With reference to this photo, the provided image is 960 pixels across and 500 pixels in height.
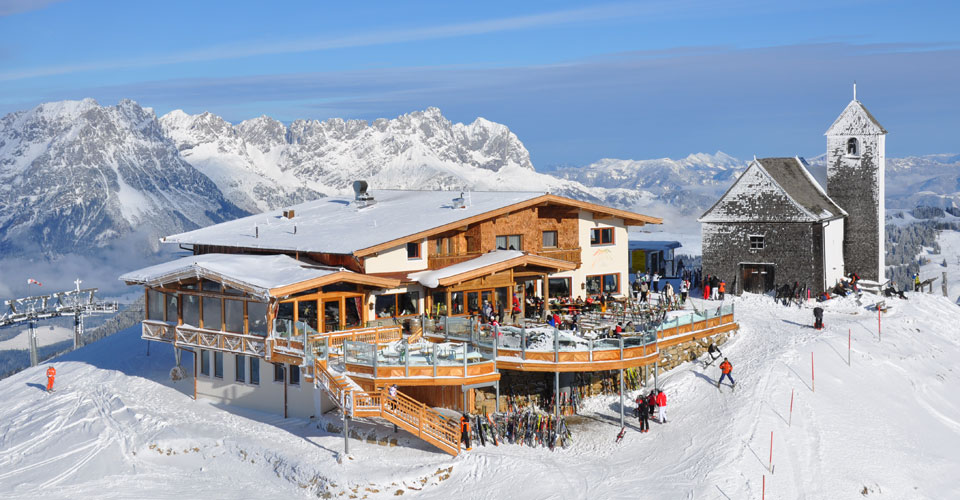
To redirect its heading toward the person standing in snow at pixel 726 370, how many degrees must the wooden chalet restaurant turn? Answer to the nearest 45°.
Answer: approximately 45° to its left

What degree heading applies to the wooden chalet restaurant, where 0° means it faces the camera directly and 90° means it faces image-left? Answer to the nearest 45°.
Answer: approximately 315°
